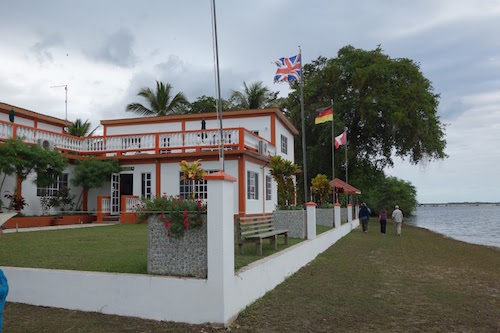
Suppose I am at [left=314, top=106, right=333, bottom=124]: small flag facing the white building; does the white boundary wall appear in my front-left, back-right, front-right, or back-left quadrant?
front-left

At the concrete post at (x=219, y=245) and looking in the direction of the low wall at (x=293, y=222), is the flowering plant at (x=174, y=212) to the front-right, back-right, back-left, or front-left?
front-left

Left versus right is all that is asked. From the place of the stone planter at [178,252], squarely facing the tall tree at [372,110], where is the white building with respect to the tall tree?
left

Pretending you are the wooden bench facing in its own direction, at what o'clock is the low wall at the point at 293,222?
The low wall is roughly at 8 o'clock from the wooden bench.

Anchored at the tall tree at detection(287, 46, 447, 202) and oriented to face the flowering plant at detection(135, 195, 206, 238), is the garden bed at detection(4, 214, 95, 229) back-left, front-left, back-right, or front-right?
front-right

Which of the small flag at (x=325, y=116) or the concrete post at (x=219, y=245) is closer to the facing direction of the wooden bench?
the concrete post

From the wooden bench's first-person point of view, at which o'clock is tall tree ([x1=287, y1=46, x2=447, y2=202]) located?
The tall tree is roughly at 8 o'clock from the wooden bench.

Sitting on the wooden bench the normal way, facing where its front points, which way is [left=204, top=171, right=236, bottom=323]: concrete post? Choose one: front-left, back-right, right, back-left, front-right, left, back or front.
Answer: front-right
